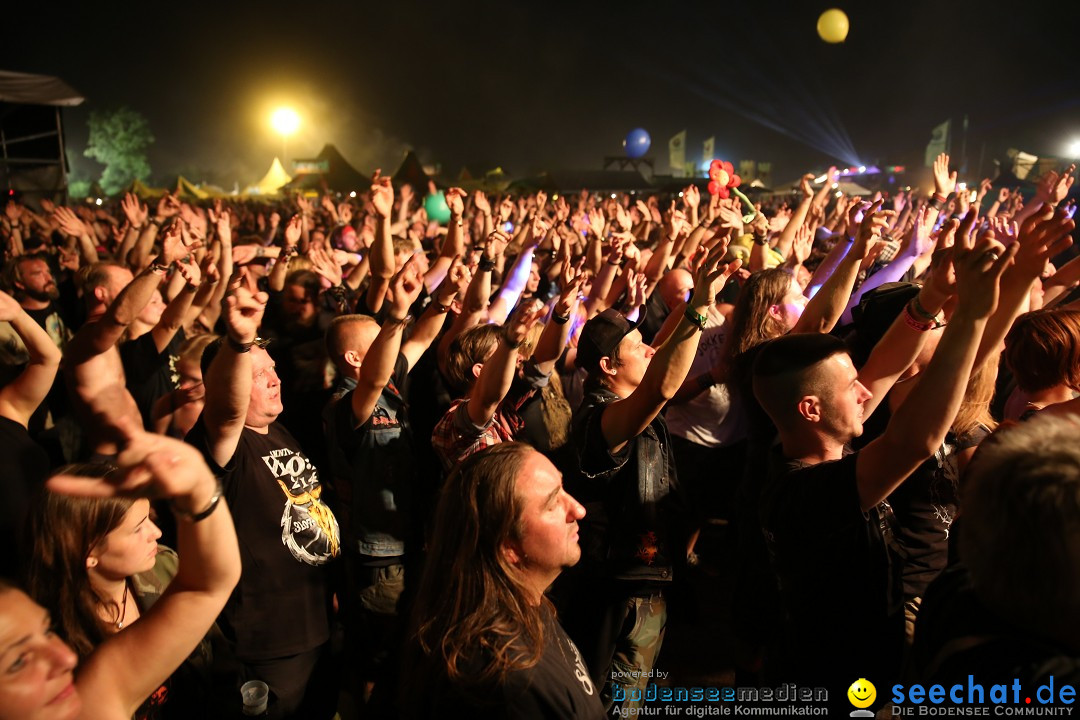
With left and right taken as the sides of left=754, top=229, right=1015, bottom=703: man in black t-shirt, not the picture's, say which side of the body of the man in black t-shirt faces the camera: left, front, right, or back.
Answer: right

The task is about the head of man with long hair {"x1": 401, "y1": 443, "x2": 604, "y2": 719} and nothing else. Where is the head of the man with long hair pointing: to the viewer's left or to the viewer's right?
to the viewer's right

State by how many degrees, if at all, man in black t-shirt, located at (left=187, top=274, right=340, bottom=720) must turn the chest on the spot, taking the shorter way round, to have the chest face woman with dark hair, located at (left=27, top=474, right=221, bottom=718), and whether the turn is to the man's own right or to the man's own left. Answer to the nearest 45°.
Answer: approximately 90° to the man's own right

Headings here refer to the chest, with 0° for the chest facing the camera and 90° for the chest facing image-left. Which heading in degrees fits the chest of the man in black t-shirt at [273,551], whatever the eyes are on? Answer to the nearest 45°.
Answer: approximately 315°

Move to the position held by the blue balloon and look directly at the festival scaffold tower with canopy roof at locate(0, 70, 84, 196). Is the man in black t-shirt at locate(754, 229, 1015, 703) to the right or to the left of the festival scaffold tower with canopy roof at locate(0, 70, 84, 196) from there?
left

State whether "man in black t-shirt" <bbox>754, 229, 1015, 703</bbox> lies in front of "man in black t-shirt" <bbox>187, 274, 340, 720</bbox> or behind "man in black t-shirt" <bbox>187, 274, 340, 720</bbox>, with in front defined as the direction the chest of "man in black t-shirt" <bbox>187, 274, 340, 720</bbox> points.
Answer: in front
